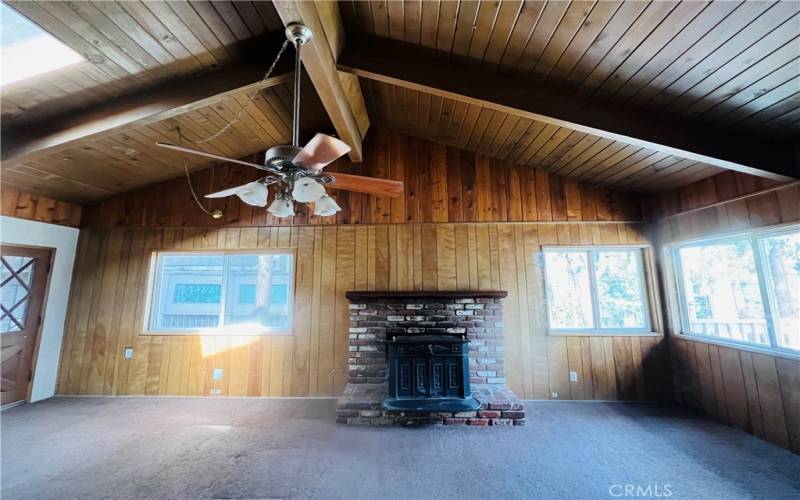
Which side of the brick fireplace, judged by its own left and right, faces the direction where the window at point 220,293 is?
right

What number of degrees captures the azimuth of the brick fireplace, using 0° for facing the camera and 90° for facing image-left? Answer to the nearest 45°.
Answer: approximately 0°

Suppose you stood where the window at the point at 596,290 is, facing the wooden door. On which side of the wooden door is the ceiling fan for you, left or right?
left

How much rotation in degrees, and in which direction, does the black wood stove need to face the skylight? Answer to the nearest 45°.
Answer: approximately 45° to its right

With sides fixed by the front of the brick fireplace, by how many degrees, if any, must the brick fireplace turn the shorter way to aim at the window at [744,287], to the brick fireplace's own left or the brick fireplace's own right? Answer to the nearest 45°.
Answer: approximately 90° to the brick fireplace's own left

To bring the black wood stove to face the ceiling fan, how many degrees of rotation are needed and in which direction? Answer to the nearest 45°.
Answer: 0° — it already faces it

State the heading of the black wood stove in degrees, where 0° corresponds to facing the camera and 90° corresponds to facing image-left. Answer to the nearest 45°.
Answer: approximately 0°

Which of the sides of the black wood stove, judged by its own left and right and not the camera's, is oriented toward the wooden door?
right

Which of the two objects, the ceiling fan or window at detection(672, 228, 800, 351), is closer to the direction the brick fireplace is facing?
the ceiling fan

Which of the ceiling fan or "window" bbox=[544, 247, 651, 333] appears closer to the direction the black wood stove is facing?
the ceiling fan

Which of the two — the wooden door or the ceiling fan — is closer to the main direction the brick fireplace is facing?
the ceiling fan

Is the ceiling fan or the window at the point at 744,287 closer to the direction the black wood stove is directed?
the ceiling fan

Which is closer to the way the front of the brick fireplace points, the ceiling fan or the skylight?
the ceiling fan

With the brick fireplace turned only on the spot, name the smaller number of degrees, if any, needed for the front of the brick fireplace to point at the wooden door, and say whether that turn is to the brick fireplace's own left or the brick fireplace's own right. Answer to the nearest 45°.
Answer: approximately 90° to the brick fireplace's own right
